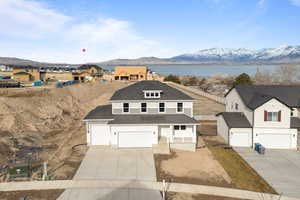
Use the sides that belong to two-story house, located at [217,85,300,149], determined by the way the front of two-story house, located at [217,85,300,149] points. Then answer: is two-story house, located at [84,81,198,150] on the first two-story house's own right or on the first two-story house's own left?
on the first two-story house's own right

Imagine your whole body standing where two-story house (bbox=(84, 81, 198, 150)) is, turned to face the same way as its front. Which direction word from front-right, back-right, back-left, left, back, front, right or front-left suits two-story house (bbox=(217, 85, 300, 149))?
left

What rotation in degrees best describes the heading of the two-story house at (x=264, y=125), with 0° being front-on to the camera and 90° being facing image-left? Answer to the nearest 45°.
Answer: approximately 315°

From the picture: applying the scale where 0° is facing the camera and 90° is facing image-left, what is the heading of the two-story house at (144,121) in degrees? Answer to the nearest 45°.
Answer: approximately 0°
